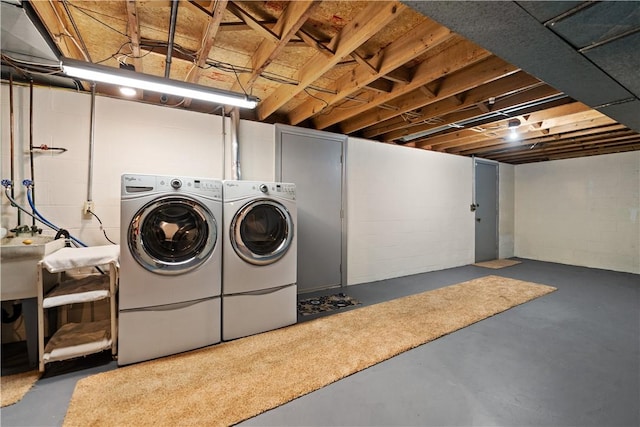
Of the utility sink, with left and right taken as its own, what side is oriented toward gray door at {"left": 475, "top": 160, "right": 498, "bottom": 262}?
left

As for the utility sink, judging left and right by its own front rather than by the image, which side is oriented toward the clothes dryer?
left

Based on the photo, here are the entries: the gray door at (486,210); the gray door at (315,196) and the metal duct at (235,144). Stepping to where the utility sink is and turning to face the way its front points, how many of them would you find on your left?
3

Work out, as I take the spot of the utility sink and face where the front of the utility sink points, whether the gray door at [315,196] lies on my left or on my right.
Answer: on my left

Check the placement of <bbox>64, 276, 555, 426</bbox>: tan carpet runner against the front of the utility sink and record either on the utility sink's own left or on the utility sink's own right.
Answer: on the utility sink's own left

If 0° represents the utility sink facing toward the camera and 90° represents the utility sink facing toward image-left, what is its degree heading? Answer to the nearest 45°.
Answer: approximately 0°
